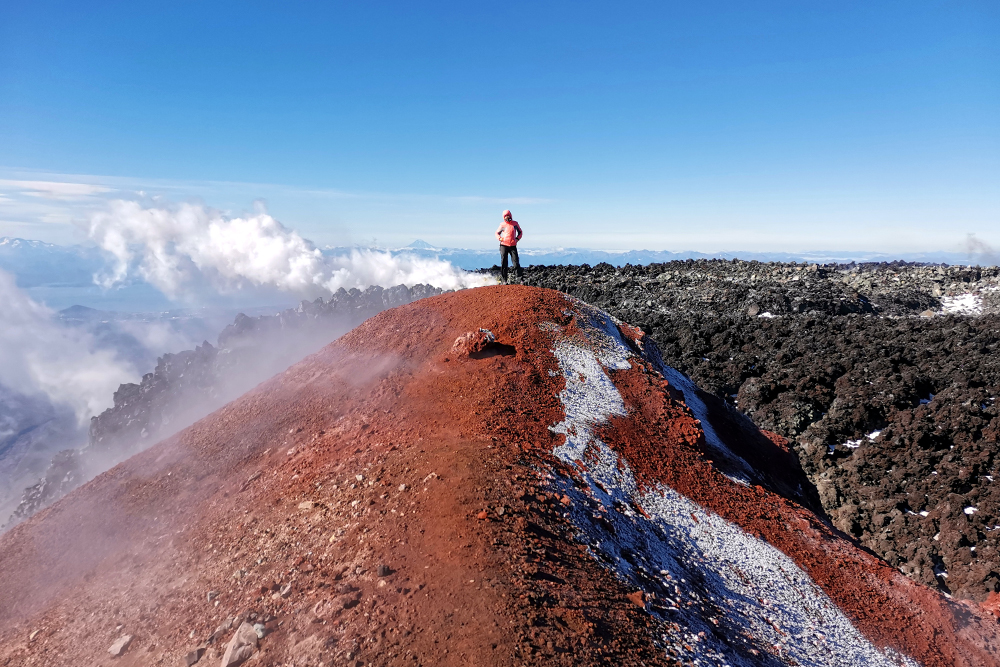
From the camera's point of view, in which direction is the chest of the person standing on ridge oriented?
toward the camera
